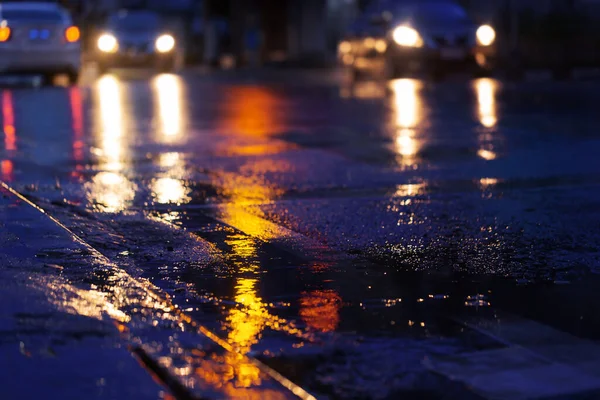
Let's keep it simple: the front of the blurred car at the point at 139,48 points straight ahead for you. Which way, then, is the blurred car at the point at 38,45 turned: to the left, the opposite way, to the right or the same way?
the opposite way

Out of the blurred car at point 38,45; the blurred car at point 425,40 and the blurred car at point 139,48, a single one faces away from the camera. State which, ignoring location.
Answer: the blurred car at point 38,45

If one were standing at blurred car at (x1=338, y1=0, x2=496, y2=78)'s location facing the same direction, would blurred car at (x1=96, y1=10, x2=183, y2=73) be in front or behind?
behind

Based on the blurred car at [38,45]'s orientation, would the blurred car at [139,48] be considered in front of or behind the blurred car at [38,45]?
in front

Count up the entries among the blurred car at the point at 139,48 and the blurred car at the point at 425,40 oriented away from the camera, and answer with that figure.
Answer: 0

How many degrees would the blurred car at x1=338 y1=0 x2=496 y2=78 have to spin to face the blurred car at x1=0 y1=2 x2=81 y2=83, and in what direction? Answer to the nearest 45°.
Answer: approximately 135° to its right

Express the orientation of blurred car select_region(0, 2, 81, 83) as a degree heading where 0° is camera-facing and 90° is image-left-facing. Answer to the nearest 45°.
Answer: approximately 180°

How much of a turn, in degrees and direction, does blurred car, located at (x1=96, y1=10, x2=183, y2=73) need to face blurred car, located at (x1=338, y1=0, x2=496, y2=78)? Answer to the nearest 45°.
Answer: approximately 45° to its left

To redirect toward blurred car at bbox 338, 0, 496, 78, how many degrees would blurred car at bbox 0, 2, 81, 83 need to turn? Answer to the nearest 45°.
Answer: approximately 90° to its right

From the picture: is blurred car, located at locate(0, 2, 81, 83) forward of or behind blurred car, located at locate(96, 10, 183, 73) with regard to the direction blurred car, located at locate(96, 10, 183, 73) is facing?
forward

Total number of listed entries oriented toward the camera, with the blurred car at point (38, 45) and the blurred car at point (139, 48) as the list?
1

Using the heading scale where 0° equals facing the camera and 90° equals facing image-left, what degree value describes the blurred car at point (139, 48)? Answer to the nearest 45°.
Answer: approximately 0°

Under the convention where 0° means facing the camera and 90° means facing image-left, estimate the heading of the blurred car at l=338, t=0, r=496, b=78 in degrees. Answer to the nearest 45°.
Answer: approximately 315°
